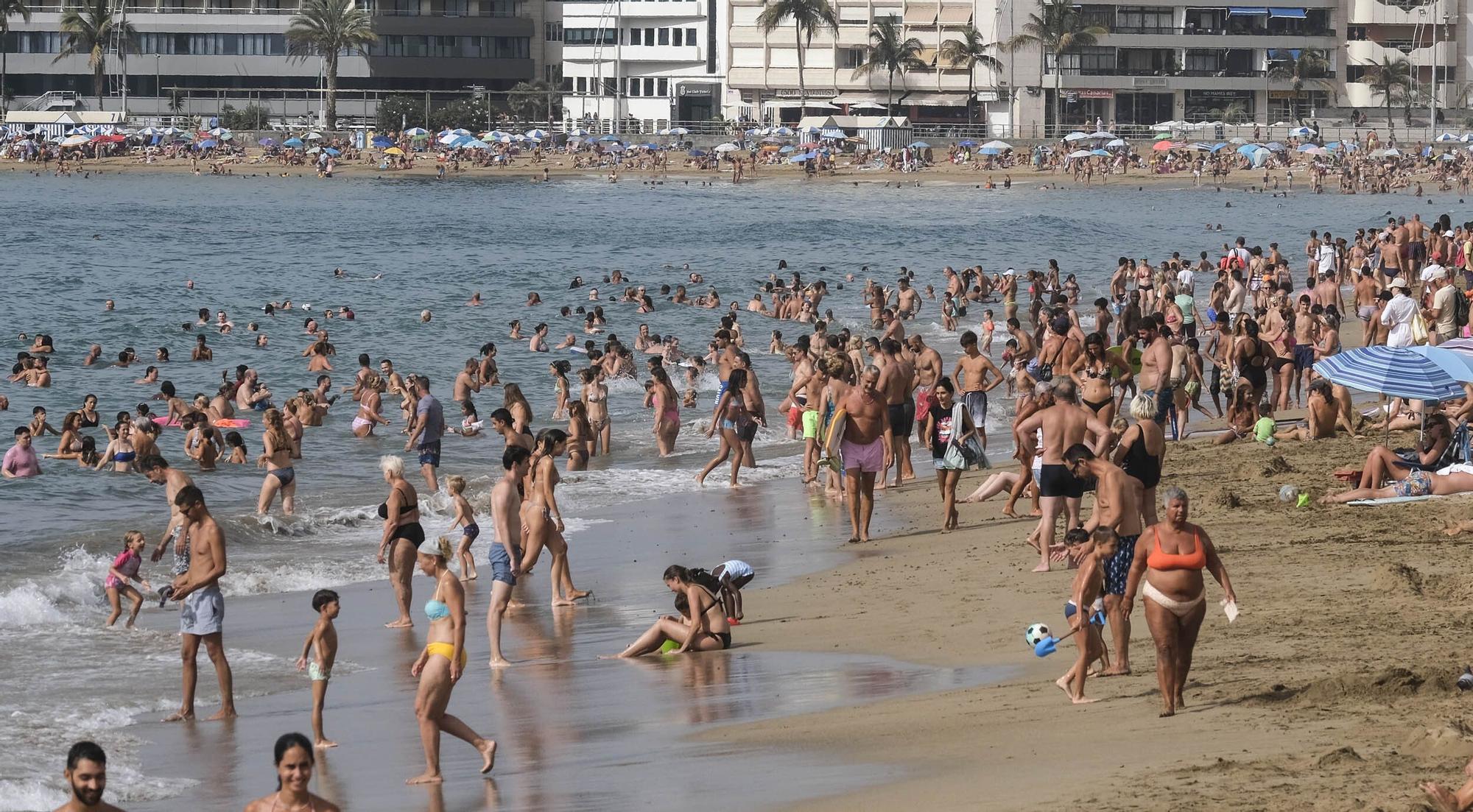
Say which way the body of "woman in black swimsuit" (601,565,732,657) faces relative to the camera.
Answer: to the viewer's left

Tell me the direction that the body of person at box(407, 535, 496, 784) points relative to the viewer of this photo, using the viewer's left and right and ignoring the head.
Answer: facing to the left of the viewer

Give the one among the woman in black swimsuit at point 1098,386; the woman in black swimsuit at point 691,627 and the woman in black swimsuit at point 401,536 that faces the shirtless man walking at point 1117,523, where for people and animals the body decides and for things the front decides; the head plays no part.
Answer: the woman in black swimsuit at point 1098,386

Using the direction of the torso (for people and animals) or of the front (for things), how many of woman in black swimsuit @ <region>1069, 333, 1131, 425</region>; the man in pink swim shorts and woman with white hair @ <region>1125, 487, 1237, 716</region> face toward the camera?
3

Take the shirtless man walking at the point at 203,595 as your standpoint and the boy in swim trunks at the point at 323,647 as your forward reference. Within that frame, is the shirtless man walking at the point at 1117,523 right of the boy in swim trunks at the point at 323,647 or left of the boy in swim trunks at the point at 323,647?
left

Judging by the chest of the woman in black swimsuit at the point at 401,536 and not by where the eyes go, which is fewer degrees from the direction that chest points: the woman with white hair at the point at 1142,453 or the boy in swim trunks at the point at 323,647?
the boy in swim trunks
